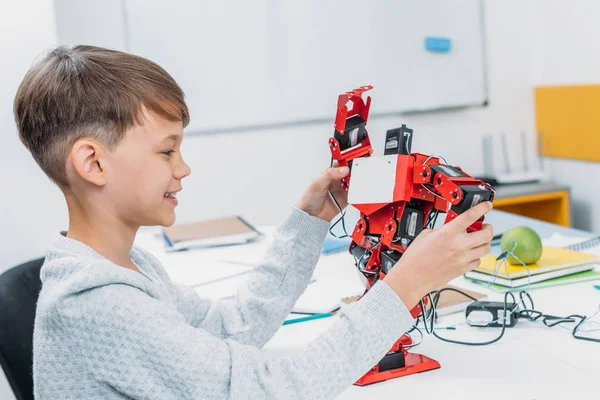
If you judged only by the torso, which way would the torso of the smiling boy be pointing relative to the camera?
to the viewer's right

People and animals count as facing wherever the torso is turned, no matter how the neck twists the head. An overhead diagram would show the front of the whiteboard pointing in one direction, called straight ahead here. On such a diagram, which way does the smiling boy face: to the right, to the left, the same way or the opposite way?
to the left

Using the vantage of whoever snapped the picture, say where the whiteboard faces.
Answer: facing the viewer

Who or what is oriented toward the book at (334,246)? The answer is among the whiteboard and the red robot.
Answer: the whiteboard

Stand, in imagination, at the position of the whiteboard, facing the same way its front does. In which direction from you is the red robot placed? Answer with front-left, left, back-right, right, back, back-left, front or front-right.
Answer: front

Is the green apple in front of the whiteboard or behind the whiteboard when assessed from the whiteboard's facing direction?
in front

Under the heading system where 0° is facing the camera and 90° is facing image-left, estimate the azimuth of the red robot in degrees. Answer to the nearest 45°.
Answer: approximately 45°

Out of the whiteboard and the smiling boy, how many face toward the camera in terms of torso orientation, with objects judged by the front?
1

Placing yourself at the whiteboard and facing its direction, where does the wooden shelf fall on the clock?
The wooden shelf is roughly at 9 o'clock from the whiteboard.

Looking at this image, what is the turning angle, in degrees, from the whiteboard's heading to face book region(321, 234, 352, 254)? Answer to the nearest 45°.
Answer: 0° — it already faces it

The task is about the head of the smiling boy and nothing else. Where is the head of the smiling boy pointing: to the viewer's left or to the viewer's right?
to the viewer's right

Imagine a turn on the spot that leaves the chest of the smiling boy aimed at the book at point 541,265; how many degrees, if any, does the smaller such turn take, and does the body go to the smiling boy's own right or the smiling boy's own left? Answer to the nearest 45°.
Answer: approximately 45° to the smiling boy's own left

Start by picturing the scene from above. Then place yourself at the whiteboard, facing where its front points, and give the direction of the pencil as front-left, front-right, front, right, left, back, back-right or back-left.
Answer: front

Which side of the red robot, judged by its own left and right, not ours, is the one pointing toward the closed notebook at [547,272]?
back

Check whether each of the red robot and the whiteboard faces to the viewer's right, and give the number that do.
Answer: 0
